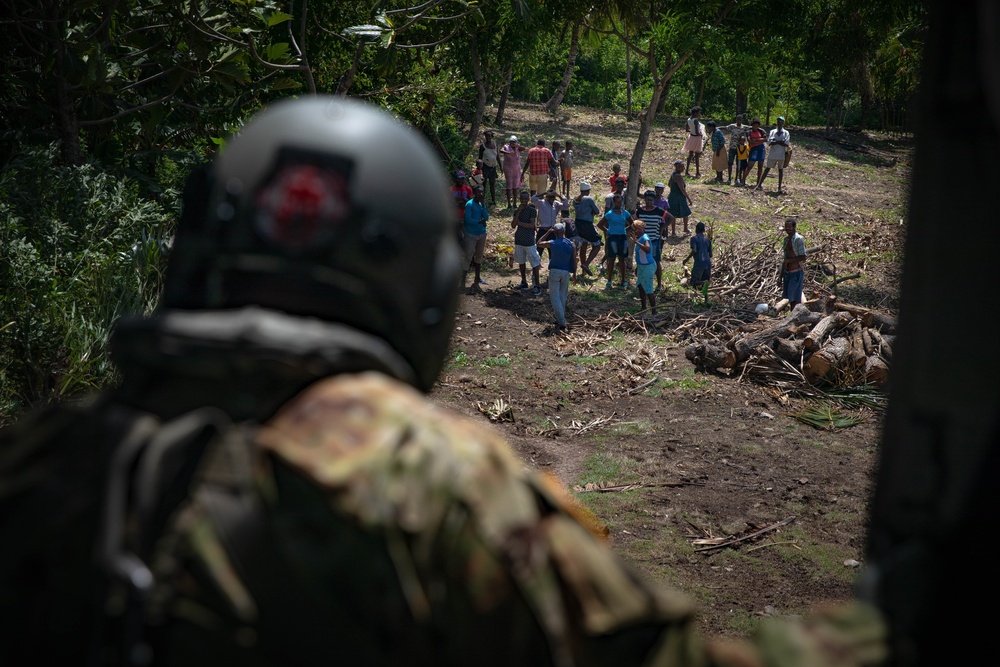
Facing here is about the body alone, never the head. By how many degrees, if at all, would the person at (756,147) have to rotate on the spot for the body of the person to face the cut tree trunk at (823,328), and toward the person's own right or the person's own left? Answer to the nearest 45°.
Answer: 0° — they already face it

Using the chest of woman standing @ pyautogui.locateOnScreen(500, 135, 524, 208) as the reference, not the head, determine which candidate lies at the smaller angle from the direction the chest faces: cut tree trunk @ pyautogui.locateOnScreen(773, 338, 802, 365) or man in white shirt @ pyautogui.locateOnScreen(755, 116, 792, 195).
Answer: the cut tree trunk

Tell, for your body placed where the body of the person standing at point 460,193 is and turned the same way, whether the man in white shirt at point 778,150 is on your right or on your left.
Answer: on your left

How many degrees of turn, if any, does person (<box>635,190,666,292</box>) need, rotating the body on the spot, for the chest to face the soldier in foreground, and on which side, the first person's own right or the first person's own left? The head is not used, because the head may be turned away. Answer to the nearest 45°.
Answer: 0° — they already face them

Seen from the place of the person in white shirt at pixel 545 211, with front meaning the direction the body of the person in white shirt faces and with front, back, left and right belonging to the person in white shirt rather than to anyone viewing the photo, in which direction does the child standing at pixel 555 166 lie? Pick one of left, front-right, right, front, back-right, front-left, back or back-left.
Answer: back

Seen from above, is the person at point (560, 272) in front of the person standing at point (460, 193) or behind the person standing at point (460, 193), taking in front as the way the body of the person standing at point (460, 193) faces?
in front

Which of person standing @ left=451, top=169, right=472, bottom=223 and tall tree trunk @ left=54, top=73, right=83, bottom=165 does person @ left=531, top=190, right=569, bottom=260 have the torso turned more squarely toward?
the tall tree trunk

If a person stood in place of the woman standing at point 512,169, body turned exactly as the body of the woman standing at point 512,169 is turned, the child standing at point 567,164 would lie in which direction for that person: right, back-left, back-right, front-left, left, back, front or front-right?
back-left
